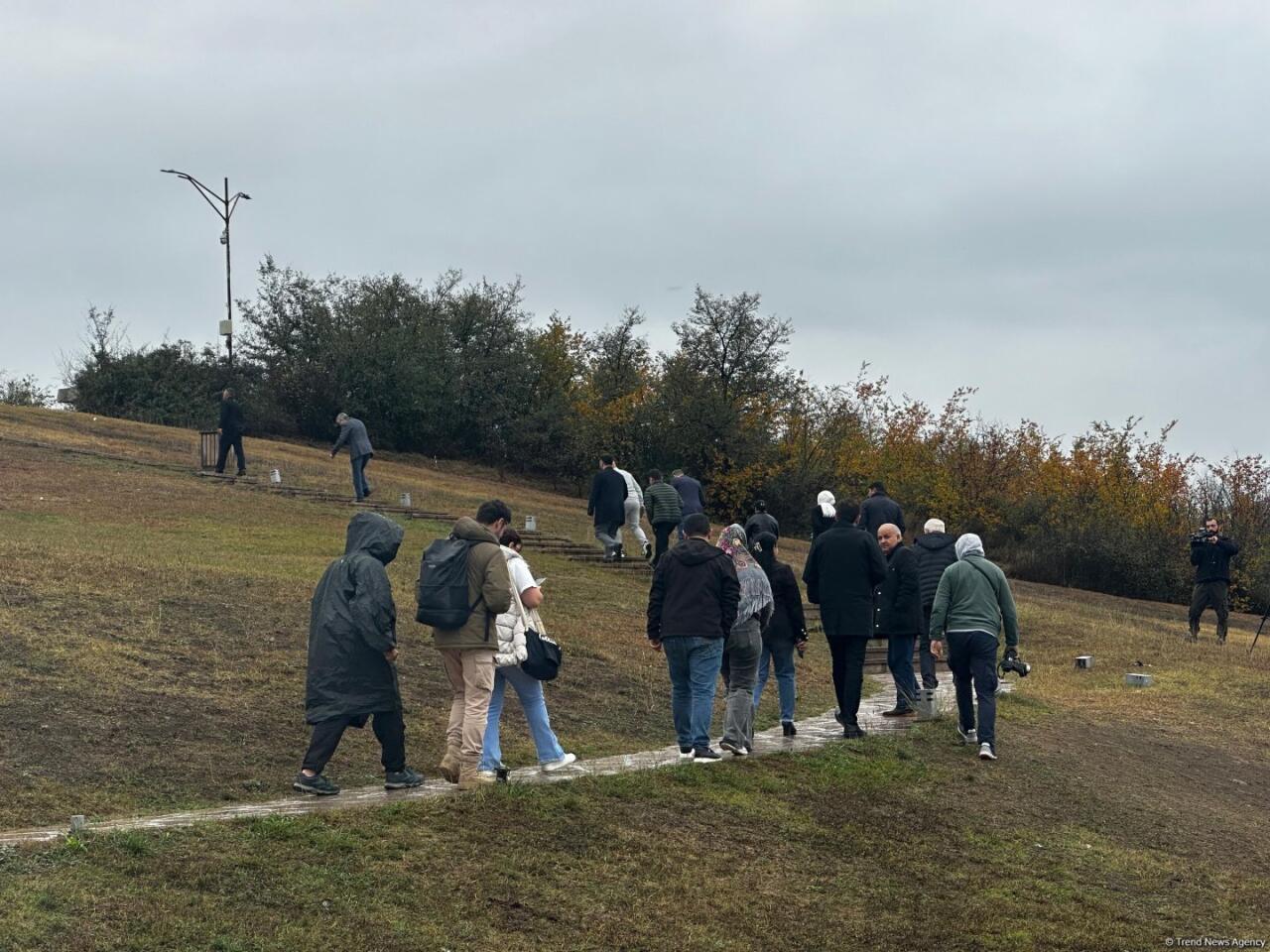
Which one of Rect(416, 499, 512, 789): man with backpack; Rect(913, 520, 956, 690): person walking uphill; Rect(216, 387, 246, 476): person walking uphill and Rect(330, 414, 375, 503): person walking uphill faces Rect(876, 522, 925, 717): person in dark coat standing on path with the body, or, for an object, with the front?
the man with backpack

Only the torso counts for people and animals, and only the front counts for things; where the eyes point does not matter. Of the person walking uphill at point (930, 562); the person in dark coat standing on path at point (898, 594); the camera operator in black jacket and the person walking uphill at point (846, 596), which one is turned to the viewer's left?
the person in dark coat standing on path at point (898, 594)

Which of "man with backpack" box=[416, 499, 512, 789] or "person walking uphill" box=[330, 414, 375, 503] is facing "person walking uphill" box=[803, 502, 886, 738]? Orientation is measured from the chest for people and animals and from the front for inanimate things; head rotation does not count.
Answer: the man with backpack

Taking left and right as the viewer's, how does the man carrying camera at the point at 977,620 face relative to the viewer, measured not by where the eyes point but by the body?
facing away from the viewer

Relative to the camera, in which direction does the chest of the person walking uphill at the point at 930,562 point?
away from the camera

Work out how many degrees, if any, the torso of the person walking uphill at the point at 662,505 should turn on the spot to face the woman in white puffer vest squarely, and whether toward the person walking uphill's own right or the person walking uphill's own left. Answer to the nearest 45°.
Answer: approximately 135° to the person walking uphill's own left

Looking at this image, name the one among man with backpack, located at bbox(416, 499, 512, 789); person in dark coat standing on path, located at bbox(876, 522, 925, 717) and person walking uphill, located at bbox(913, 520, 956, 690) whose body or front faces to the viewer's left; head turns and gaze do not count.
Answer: person in dark coat standing on path, located at bbox(876, 522, 925, 717)

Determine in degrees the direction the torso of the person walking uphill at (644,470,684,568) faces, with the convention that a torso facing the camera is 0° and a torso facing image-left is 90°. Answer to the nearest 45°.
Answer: approximately 135°

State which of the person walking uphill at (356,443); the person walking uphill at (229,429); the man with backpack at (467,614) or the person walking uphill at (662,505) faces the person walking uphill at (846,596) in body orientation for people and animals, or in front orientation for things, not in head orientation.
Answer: the man with backpack

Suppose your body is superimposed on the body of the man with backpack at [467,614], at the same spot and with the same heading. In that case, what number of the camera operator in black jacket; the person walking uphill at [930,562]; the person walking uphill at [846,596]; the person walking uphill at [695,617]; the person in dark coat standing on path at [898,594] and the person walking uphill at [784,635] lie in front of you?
6

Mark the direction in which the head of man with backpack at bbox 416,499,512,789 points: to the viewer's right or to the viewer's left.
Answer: to the viewer's right

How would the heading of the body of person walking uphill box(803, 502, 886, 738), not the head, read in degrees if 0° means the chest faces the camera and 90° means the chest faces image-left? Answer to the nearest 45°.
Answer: approximately 180°

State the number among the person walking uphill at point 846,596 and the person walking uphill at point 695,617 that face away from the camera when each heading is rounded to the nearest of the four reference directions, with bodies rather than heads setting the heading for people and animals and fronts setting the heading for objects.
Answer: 2

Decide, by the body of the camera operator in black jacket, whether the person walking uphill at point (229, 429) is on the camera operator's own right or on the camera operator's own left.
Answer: on the camera operator's own right

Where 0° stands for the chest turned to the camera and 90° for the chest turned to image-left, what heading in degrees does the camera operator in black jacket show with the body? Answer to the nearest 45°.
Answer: approximately 0°

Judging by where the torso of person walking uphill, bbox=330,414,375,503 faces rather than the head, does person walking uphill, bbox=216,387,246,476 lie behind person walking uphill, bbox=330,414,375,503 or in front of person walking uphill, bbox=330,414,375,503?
in front

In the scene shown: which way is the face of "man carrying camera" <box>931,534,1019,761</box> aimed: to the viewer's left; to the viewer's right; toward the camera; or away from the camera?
away from the camera
